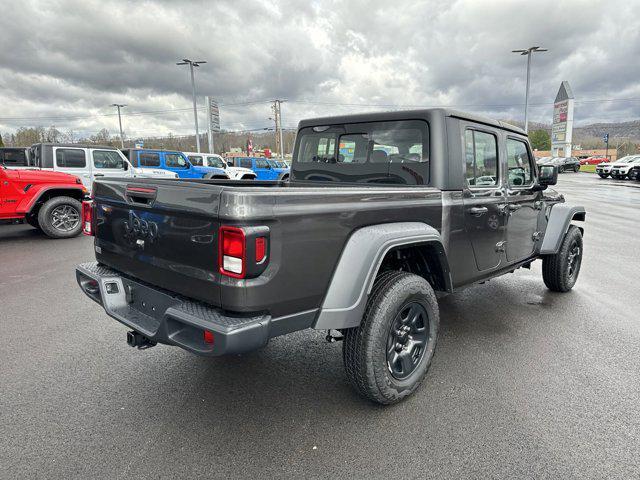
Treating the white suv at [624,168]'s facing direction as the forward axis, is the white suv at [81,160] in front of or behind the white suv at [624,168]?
in front

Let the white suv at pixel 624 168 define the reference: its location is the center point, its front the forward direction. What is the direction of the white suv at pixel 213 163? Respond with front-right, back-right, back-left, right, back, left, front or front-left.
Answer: front

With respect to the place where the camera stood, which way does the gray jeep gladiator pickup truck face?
facing away from the viewer and to the right of the viewer

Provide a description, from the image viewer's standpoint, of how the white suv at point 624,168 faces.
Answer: facing the viewer and to the left of the viewer

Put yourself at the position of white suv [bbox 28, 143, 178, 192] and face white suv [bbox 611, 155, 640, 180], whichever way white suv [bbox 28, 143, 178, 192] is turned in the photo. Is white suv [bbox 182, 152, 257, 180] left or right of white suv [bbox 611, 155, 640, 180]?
left

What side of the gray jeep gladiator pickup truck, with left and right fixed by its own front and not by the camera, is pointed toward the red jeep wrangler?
left

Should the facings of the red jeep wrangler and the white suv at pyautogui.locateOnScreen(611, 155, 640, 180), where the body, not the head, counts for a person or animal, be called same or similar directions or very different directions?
very different directions

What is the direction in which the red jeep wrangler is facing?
to the viewer's right

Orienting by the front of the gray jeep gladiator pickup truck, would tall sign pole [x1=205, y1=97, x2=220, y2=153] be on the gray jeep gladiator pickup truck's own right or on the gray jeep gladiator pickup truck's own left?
on the gray jeep gladiator pickup truck's own left
